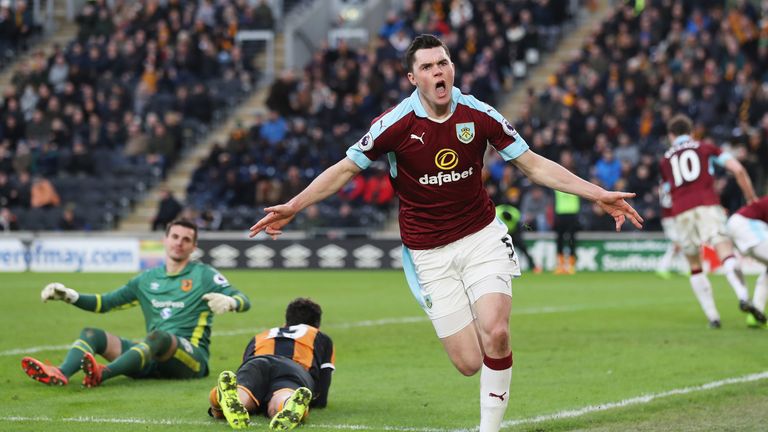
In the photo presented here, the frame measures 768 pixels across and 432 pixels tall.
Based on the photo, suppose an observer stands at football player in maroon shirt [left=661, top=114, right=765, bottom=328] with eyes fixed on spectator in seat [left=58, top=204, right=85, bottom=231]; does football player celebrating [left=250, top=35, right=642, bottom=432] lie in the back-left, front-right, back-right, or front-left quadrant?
back-left

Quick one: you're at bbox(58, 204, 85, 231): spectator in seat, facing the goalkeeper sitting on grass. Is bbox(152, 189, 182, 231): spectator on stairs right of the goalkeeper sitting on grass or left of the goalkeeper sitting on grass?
left

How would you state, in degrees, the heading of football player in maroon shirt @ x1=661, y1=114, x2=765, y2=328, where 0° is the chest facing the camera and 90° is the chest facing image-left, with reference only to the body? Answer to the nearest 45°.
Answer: approximately 180°

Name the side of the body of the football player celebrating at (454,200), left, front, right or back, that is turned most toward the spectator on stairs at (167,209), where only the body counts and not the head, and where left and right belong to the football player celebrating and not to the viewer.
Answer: back

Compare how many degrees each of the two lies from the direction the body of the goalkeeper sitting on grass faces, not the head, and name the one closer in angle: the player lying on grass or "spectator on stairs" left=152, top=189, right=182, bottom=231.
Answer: the player lying on grass

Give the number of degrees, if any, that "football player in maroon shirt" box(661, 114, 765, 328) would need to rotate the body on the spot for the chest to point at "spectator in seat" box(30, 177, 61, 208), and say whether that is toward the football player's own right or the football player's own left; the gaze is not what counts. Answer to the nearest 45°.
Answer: approximately 45° to the football player's own left
